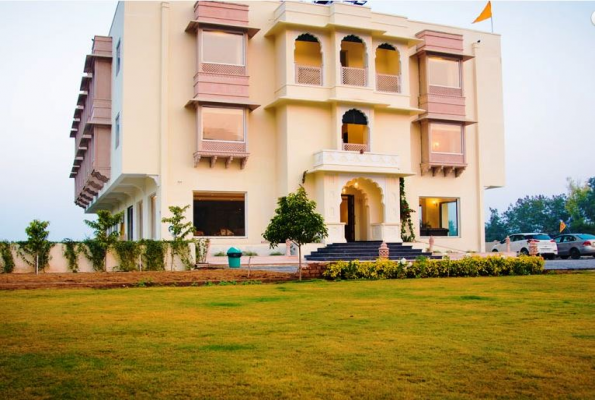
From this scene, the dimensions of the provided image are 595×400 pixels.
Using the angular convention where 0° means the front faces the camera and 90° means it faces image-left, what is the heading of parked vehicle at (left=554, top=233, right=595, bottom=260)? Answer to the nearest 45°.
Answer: approximately 135°

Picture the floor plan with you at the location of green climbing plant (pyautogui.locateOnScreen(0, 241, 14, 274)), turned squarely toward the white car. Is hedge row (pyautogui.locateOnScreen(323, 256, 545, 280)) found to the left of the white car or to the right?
right
